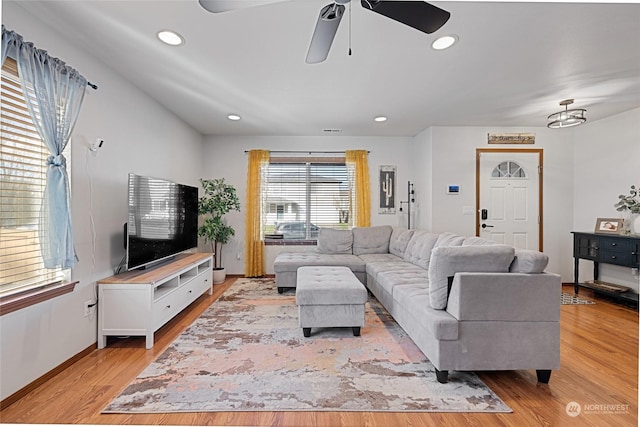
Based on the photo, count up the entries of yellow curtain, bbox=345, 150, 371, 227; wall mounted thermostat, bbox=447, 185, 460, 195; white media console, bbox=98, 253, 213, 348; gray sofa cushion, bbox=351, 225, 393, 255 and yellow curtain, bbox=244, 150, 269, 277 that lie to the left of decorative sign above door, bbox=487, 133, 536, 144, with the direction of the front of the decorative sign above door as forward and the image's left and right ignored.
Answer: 0

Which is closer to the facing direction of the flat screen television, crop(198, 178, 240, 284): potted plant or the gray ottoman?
the gray ottoman

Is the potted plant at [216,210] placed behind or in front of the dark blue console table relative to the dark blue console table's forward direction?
in front

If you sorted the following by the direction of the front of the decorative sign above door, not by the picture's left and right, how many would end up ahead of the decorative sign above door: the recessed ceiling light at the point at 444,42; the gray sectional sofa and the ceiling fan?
3

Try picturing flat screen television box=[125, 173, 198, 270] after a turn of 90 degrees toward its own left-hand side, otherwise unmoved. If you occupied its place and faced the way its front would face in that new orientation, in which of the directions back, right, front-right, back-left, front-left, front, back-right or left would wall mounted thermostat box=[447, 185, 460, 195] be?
front-right

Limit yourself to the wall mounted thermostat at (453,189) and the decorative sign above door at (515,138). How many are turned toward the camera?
2

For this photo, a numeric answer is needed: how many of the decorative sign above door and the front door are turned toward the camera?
2

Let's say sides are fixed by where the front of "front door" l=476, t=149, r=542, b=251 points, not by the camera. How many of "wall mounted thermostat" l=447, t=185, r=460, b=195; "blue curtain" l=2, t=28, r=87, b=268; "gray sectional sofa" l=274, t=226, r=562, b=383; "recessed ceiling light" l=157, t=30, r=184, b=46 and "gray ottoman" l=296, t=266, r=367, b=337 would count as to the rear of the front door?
0

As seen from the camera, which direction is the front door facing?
toward the camera

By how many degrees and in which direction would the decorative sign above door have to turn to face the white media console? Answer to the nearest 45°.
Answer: approximately 45° to its right

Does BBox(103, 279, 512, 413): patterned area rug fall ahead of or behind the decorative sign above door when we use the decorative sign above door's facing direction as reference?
ahead

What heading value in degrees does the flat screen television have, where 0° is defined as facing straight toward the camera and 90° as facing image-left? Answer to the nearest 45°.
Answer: approximately 315°

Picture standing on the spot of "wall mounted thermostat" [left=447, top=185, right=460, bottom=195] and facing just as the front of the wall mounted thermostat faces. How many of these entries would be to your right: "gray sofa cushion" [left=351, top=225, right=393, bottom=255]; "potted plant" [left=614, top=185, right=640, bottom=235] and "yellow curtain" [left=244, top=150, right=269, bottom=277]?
2

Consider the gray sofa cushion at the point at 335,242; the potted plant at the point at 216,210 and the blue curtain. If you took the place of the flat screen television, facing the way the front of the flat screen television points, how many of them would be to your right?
1

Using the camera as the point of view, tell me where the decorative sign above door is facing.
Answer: facing the viewer

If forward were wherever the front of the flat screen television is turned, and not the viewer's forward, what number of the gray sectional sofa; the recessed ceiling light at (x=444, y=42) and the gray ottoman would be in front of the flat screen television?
3

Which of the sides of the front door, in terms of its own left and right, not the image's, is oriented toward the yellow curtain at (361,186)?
right

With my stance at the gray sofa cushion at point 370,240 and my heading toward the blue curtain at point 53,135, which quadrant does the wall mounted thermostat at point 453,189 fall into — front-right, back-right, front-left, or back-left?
back-left

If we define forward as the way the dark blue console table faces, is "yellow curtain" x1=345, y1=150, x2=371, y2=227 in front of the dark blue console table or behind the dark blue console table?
in front

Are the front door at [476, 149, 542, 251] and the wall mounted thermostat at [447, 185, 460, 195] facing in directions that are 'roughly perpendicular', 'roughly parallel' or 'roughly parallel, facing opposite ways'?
roughly parallel

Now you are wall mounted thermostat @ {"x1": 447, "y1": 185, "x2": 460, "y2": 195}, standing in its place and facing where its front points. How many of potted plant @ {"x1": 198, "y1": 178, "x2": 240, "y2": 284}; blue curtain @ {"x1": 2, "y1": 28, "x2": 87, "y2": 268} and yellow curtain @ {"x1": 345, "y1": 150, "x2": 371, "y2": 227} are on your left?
0

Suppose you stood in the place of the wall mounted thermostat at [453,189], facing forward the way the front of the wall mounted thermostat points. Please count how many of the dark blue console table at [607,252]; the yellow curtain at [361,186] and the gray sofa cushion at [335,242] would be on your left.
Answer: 1
